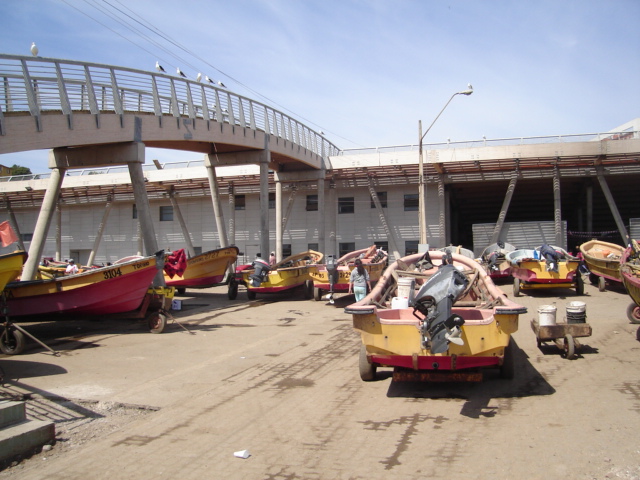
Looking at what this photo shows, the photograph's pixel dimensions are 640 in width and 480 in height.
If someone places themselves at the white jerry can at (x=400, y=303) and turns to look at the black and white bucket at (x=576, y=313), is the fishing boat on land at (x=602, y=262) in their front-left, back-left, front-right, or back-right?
front-left

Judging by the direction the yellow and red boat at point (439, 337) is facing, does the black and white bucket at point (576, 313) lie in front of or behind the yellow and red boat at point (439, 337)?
in front

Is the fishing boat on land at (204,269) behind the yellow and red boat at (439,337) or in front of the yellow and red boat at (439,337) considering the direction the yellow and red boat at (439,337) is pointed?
in front

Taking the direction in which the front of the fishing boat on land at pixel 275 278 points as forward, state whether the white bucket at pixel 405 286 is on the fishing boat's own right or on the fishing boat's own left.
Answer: on the fishing boat's own right

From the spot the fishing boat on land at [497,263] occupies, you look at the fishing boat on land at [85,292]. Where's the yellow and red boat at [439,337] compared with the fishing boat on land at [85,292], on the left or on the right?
left

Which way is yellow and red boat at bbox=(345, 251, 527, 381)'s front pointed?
away from the camera
